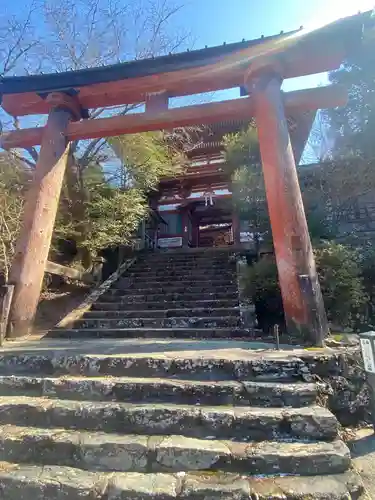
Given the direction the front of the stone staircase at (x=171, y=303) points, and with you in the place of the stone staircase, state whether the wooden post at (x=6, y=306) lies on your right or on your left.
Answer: on your right

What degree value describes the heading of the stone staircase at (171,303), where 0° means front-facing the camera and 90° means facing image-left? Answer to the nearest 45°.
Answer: approximately 0°

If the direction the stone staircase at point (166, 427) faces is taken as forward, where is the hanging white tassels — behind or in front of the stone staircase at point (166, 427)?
behind

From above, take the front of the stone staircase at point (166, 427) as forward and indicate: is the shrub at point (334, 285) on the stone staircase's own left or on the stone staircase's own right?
on the stone staircase's own left

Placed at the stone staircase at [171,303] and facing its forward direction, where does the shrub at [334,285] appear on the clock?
The shrub is roughly at 10 o'clock from the stone staircase.
